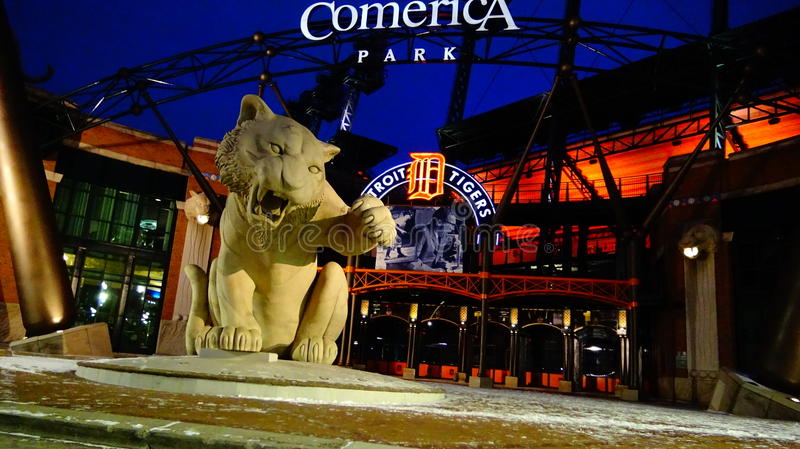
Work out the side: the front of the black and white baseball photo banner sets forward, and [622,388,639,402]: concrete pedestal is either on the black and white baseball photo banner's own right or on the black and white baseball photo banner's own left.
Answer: on the black and white baseball photo banner's own left

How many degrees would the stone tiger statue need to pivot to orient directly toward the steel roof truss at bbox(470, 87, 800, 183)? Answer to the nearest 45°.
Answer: approximately 135° to its left

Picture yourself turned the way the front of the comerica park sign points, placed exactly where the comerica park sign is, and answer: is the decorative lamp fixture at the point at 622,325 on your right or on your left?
on your left

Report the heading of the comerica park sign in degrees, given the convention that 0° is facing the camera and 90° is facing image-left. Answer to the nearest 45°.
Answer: approximately 0°

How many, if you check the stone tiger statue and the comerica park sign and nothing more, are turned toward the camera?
2

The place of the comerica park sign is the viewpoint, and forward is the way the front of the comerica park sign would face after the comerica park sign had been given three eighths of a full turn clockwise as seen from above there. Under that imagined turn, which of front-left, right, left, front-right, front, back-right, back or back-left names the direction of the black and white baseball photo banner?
front-right
